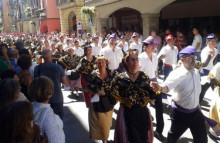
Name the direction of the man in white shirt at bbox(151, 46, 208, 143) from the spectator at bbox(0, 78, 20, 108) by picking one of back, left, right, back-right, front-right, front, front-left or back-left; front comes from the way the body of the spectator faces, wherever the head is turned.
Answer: front-right

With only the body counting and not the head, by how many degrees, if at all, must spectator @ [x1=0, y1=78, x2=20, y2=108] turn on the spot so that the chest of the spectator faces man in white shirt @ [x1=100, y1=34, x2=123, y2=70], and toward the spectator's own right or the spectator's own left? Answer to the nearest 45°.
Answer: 0° — they already face them

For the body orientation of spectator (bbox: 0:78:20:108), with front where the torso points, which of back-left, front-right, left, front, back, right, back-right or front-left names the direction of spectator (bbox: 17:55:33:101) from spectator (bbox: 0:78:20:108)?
front-left

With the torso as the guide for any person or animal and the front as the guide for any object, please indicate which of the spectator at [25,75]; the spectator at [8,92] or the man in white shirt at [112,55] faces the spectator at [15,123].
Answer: the man in white shirt

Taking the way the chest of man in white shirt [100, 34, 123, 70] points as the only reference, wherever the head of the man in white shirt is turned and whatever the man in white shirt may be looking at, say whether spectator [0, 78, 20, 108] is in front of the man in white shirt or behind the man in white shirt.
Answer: in front

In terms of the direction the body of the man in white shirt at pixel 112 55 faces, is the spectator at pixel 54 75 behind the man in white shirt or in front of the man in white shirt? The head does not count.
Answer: in front

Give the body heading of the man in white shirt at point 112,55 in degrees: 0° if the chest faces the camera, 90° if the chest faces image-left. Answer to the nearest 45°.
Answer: approximately 0°

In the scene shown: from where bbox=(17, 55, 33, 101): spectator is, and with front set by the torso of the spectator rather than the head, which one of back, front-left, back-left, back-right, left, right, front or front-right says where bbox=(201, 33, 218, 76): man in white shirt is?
front-right

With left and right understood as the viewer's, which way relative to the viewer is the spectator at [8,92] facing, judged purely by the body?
facing away from the viewer and to the right of the viewer

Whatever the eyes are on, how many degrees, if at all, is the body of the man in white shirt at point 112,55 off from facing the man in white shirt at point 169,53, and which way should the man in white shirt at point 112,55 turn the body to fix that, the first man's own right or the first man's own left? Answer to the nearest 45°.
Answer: approximately 45° to the first man's own left

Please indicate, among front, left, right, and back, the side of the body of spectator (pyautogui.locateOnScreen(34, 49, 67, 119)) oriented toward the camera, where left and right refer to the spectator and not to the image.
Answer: back
